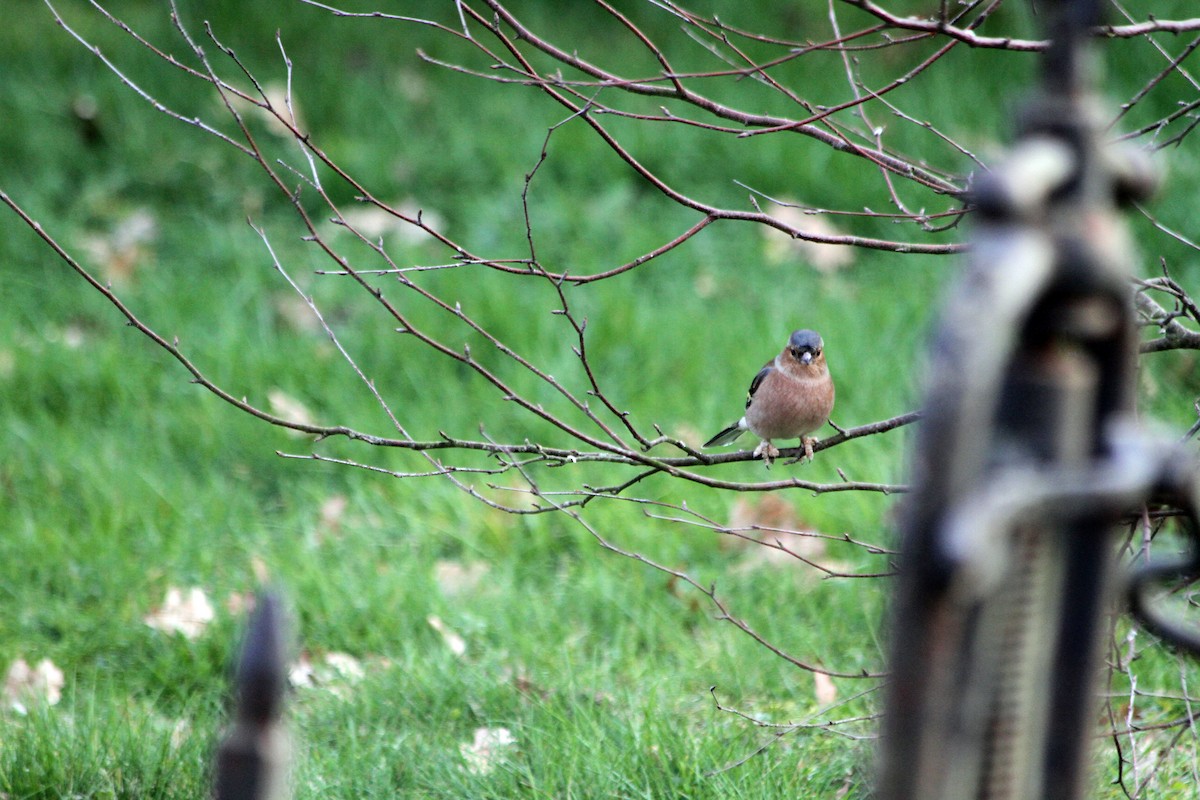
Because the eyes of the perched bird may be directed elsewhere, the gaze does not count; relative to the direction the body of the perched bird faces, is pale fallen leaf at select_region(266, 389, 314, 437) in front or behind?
behind

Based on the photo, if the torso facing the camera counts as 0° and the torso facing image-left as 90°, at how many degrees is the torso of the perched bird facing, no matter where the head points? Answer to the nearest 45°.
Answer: approximately 315°

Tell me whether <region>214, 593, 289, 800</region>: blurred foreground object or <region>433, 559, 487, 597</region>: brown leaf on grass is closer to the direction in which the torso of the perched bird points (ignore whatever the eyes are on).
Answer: the blurred foreground object

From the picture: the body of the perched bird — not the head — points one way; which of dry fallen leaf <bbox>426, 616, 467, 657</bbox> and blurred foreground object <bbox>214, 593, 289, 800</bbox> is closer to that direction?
the blurred foreground object

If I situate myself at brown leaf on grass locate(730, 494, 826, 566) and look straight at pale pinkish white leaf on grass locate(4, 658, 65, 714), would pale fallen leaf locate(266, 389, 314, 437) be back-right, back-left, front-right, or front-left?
front-right

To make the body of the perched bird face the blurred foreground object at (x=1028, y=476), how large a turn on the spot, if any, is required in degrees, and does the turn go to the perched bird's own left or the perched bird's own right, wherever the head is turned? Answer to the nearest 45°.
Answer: approximately 45° to the perched bird's own right

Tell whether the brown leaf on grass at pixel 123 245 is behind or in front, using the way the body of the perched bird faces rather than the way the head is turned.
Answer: behind

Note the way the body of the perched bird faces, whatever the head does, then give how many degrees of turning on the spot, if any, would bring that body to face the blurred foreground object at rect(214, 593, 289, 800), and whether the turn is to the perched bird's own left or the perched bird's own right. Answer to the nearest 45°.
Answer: approximately 45° to the perched bird's own right
